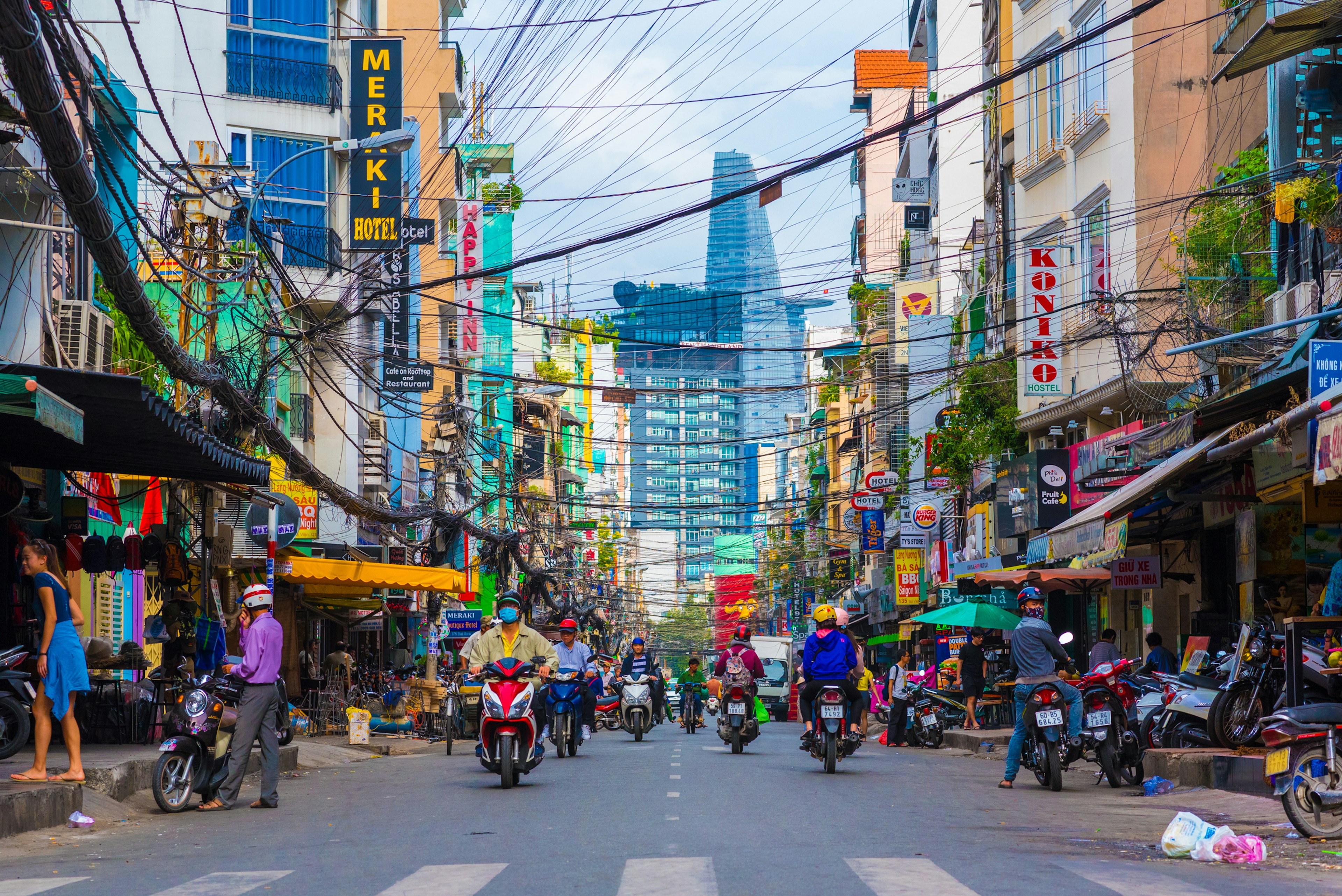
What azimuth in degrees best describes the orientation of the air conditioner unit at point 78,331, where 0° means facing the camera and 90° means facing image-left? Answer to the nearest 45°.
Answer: approximately 315°

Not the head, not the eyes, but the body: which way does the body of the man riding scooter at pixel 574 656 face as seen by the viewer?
toward the camera

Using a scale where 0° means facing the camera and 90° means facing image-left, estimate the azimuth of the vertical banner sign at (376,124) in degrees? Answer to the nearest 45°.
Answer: approximately 0°

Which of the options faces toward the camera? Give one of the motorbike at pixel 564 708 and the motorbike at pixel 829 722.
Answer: the motorbike at pixel 564 708

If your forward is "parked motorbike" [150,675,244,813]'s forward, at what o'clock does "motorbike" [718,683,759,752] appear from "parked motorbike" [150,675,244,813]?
The motorbike is roughly at 6 o'clock from the parked motorbike.

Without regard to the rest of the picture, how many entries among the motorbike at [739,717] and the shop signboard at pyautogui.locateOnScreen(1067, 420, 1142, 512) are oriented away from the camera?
1

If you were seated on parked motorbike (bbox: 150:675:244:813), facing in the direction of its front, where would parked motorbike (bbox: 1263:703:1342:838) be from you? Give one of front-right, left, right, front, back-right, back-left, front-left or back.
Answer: left

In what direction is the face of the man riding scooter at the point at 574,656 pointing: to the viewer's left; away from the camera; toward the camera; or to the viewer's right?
toward the camera

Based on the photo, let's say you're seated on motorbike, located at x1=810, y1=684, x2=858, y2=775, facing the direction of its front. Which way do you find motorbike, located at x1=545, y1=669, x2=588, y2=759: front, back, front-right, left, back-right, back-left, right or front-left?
front-left

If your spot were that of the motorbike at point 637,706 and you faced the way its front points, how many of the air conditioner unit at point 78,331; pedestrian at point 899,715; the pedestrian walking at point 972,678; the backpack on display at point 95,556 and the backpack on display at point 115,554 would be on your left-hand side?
2

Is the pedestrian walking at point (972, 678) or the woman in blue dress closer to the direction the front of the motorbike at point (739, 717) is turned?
the pedestrian walking

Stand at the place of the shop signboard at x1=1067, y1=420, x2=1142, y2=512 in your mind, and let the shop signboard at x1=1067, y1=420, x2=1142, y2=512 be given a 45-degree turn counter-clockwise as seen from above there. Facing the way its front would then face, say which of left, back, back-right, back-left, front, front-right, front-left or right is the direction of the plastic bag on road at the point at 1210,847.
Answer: front

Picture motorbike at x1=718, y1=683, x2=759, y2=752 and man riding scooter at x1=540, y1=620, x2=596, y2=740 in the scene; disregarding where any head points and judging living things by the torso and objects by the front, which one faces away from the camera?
the motorbike

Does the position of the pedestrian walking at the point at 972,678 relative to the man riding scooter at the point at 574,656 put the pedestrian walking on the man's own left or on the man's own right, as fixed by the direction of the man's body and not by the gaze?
on the man's own left

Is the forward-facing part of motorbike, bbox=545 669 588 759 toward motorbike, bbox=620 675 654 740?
no
